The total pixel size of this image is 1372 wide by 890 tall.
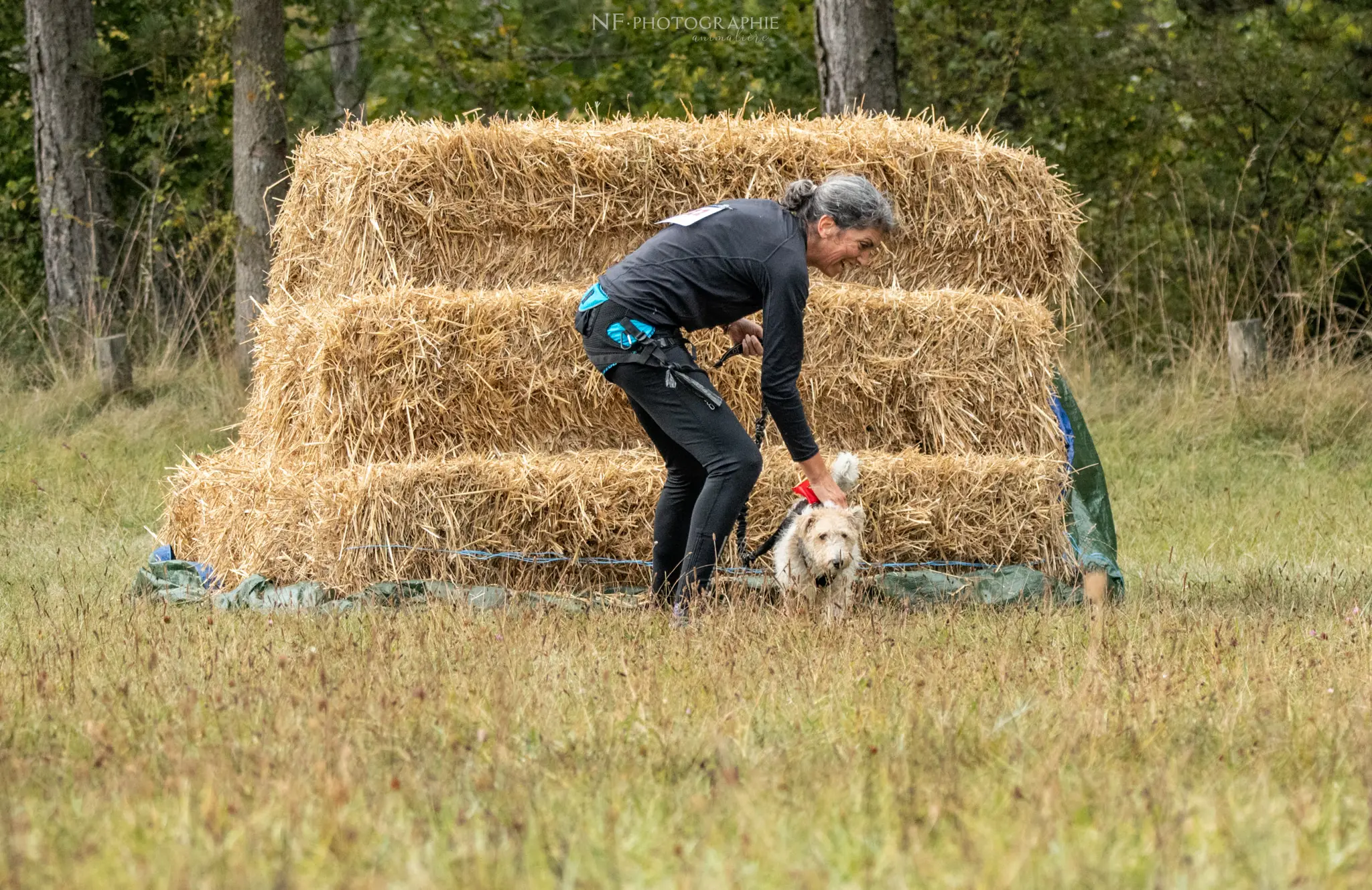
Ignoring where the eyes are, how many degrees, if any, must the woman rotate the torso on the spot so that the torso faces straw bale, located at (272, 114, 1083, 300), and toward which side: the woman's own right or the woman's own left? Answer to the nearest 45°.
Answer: approximately 90° to the woman's own left

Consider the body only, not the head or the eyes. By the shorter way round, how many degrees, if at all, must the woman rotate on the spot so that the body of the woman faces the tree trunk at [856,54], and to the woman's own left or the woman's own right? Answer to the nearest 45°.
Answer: approximately 90° to the woman's own left

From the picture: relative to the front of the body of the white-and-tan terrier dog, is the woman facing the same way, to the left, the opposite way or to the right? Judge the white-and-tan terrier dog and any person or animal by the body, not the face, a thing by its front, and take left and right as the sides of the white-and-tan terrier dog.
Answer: to the left

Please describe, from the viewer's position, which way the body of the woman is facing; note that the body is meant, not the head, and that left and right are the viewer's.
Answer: facing to the right of the viewer

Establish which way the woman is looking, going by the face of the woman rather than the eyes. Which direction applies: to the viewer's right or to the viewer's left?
to the viewer's right

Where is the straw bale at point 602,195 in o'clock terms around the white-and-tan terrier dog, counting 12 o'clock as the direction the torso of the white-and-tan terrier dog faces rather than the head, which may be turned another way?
The straw bale is roughly at 5 o'clock from the white-and-tan terrier dog.

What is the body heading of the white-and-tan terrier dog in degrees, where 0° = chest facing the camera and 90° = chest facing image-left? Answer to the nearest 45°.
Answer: approximately 0°

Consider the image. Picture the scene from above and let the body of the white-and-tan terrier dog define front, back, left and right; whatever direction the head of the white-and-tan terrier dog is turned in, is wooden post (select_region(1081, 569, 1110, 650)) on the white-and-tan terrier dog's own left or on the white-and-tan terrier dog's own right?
on the white-and-tan terrier dog's own left

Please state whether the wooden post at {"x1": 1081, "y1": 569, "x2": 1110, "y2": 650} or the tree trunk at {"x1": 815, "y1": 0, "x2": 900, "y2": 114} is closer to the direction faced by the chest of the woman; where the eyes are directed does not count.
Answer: the wooden post

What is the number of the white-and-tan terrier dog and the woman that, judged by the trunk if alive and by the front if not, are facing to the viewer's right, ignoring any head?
1

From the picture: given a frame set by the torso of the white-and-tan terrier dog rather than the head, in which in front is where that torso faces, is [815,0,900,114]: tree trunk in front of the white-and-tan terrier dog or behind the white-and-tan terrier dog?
behind

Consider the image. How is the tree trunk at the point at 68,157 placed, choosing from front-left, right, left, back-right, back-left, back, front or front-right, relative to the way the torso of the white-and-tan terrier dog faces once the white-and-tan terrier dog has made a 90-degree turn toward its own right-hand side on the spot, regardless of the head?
front-right
